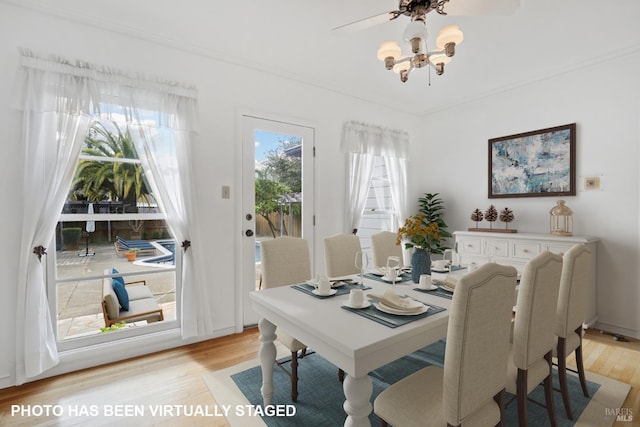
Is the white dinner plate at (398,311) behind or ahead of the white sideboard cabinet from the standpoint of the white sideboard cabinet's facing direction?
ahead

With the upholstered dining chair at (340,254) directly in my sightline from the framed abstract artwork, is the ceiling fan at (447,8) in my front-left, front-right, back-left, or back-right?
front-left

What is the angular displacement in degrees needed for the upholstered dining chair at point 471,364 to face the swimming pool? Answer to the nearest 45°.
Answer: approximately 45° to its left

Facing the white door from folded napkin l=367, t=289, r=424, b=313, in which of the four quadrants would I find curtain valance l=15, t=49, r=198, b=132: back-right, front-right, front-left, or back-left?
front-left

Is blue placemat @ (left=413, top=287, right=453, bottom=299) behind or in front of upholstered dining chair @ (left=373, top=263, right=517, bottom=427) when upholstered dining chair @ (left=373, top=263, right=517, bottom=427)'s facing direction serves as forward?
in front

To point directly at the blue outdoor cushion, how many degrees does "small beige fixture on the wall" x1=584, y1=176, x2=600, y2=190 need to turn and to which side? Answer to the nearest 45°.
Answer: approximately 45° to its right

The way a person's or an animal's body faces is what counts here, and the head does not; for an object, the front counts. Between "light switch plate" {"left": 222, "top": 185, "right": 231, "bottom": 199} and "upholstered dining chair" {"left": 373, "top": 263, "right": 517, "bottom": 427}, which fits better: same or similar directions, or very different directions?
very different directions

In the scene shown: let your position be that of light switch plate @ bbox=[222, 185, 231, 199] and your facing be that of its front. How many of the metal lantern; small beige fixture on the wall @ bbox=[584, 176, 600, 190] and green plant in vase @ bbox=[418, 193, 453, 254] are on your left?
3

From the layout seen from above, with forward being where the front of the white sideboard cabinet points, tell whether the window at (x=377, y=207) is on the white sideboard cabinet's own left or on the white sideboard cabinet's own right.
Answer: on the white sideboard cabinet's own right

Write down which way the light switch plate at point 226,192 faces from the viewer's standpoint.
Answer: facing the viewer

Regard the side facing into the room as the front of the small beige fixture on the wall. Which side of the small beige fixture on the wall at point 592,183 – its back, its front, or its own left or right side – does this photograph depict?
front

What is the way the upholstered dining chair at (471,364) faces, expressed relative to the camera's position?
facing away from the viewer and to the left of the viewer

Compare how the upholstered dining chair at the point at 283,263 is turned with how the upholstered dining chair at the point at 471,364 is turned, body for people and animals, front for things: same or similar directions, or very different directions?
very different directions

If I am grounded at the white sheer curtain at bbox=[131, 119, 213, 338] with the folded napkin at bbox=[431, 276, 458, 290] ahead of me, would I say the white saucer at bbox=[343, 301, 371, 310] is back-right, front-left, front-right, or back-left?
front-right

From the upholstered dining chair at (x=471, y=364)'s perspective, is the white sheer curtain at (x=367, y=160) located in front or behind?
in front
